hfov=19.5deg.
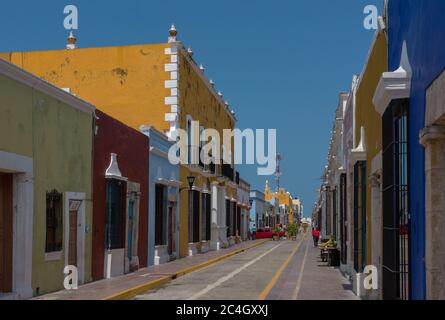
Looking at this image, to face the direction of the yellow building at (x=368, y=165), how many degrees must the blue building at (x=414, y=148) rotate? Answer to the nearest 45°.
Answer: approximately 90° to its right

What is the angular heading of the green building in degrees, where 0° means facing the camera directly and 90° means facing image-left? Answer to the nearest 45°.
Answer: approximately 315°

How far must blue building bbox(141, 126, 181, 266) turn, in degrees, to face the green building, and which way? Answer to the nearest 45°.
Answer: approximately 45° to its right

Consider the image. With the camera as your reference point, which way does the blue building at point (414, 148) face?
facing to the left of the viewer

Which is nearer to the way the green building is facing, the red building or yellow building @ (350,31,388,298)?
the yellow building

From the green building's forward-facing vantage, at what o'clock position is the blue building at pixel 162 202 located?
The blue building is roughly at 8 o'clock from the green building.

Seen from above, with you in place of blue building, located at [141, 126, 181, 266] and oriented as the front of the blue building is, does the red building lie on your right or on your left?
on your right

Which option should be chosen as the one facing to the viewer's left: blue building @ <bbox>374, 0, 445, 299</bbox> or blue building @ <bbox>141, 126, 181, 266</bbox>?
blue building @ <bbox>374, 0, 445, 299</bbox>
